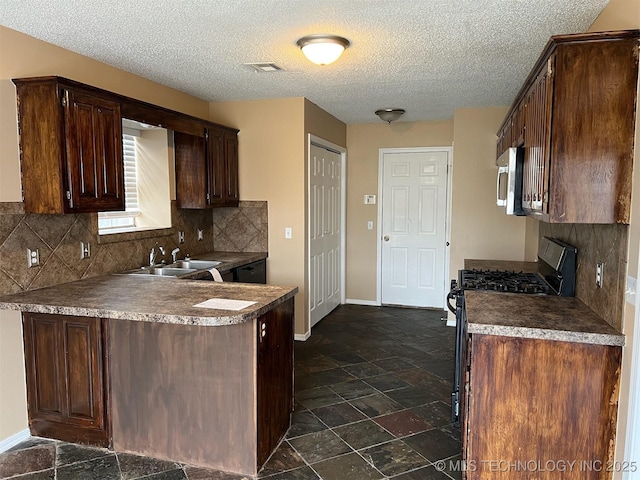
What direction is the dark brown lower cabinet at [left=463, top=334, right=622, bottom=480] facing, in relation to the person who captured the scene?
facing to the left of the viewer

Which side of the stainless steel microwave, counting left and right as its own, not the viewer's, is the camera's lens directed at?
left

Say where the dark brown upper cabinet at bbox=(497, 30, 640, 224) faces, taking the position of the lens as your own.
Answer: facing to the left of the viewer

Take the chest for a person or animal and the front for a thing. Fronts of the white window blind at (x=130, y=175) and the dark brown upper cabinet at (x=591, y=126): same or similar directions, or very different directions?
very different directions

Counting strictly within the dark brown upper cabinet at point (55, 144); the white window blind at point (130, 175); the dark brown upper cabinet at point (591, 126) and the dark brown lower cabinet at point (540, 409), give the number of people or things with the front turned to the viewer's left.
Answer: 2

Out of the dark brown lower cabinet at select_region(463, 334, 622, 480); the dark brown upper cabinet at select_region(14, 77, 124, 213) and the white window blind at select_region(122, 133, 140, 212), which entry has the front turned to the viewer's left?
the dark brown lower cabinet

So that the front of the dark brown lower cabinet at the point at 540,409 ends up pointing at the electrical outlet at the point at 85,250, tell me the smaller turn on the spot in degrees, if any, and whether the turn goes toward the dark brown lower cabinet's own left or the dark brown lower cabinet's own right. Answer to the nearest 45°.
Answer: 0° — it already faces it

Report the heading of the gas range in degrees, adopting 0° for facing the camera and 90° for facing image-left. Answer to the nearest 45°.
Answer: approximately 90°

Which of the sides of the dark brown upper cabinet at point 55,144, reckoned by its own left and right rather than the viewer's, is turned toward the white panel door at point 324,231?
left

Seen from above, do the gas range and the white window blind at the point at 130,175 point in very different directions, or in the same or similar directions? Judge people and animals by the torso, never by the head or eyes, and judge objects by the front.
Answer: very different directions

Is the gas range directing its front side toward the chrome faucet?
yes

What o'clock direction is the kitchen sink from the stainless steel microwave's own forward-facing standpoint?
The kitchen sink is roughly at 12 o'clock from the stainless steel microwave.

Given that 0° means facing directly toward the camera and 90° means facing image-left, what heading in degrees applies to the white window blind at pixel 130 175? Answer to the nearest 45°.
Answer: approximately 315°
